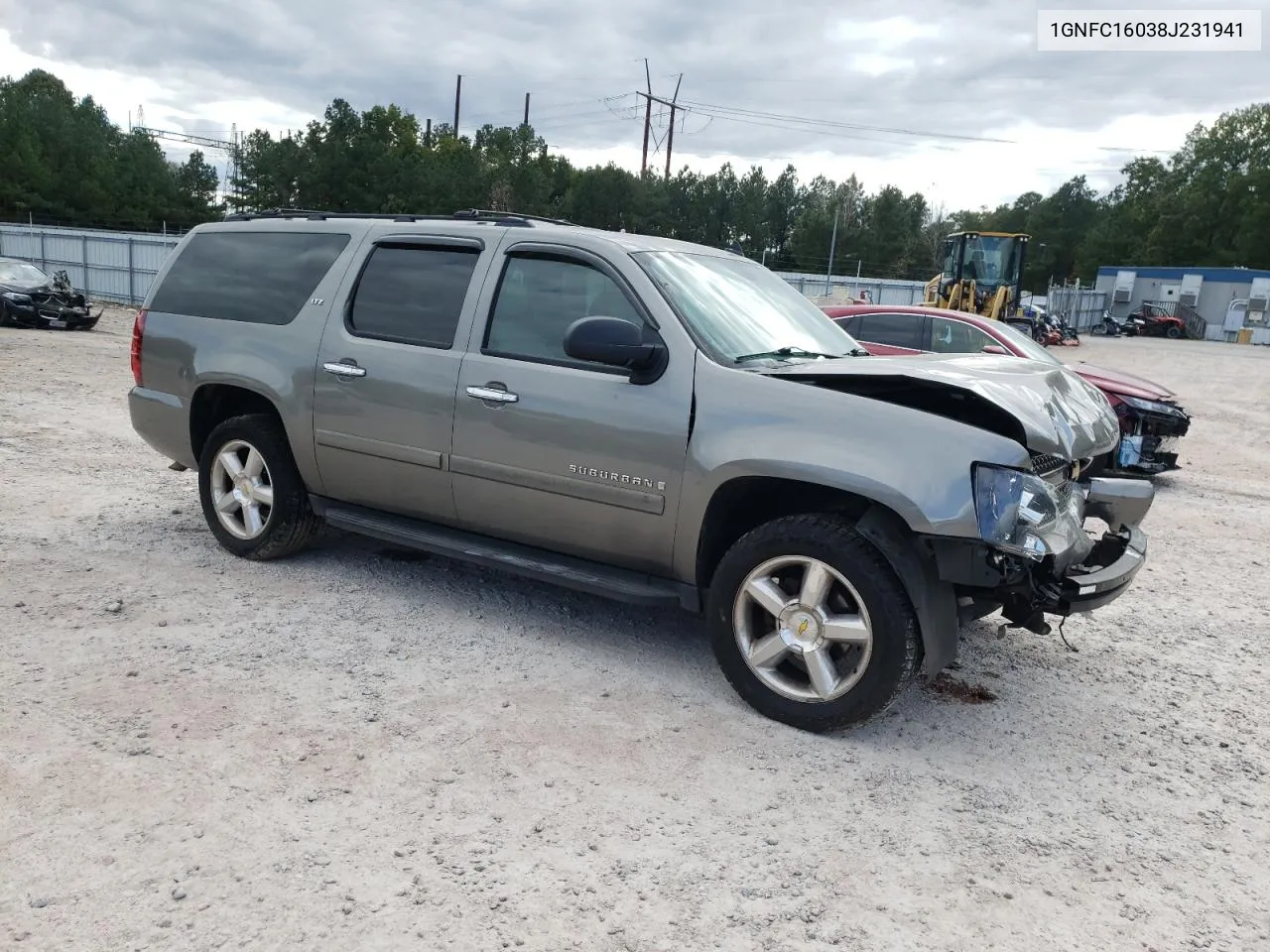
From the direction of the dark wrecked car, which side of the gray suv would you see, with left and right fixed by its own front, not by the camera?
back

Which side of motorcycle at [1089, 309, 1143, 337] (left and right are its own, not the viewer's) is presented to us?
left

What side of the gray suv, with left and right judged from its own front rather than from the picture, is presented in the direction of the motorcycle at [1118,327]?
left

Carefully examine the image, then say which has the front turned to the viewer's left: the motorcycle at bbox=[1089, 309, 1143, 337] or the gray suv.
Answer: the motorcycle

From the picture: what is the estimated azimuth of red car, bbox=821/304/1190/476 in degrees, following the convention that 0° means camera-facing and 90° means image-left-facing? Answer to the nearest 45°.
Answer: approximately 315°

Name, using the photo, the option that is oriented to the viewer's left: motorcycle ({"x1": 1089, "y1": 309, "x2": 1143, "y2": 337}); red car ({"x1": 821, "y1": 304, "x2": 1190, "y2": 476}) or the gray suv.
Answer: the motorcycle

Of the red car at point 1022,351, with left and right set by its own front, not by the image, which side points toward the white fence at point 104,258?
back

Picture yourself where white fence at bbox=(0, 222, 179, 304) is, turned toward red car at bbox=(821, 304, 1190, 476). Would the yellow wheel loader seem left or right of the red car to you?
left

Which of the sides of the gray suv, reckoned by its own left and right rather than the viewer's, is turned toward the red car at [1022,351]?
left

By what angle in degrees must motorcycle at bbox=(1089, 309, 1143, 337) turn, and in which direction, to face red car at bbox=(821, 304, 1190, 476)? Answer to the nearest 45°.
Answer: approximately 90° to its left
